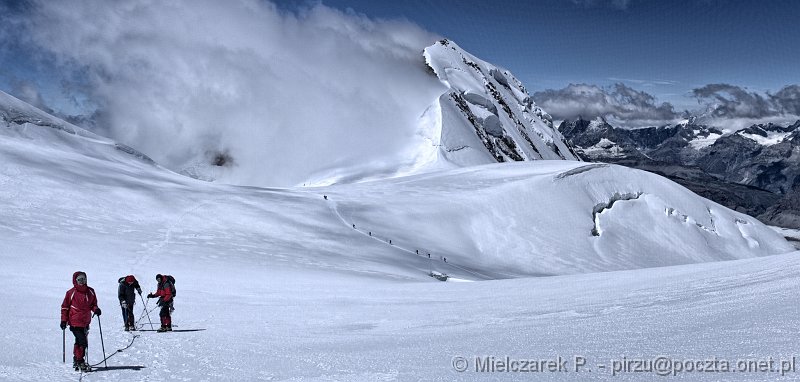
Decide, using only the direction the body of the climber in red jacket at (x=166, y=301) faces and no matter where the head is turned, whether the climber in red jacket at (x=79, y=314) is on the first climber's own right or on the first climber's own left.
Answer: on the first climber's own left

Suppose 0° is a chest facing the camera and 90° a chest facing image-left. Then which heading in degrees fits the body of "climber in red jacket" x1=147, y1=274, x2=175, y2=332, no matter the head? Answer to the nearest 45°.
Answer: approximately 90°

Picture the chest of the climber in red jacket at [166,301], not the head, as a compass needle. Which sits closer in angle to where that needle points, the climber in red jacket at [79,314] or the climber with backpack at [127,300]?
the climber with backpack

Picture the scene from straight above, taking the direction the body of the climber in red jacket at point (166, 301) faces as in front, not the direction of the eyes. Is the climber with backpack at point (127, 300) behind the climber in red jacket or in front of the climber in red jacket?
in front
